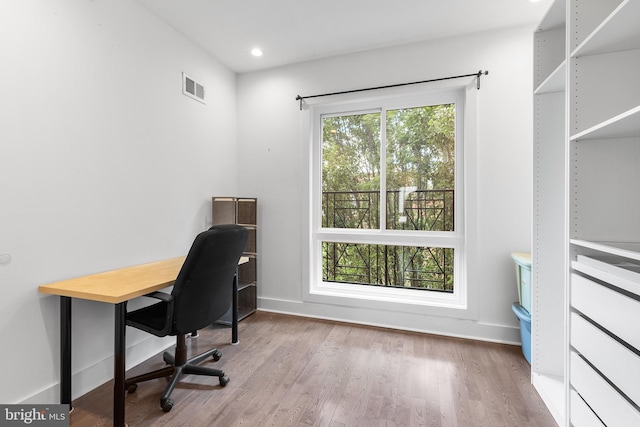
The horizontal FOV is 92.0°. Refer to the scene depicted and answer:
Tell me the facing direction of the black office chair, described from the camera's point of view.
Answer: facing away from the viewer and to the left of the viewer

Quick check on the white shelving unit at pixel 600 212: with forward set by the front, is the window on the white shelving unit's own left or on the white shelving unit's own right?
on the white shelving unit's own right

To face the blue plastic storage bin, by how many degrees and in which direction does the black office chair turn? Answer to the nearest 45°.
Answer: approximately 135° to its right

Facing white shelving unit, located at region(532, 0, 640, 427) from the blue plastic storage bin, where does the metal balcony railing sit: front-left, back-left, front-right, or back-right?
back-right

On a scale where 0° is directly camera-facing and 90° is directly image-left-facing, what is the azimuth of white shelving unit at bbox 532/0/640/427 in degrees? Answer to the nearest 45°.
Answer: approximately 45°

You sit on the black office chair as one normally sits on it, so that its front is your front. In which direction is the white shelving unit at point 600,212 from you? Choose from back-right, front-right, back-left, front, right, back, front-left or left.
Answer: back

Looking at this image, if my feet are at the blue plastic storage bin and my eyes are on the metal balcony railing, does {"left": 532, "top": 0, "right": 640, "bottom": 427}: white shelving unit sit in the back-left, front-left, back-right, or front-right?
back-left

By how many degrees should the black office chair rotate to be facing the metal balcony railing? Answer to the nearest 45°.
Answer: approximately 135° to its right

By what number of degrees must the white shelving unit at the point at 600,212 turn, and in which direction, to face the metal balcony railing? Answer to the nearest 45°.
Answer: approximately 90° to its right
